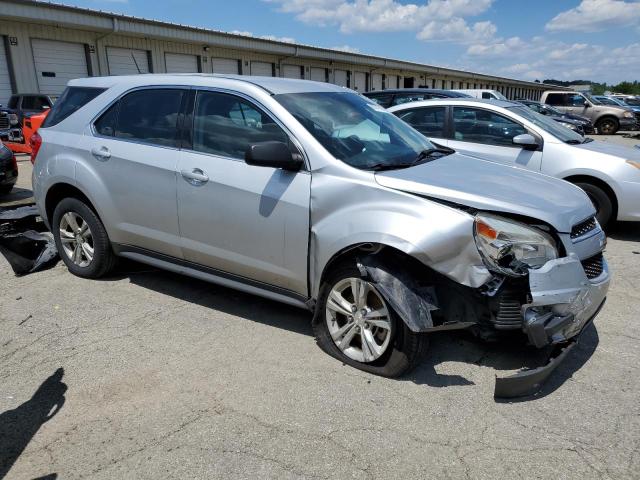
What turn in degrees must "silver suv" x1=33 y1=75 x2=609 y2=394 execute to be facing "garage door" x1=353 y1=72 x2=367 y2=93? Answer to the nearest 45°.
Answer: approximately 135° to its left

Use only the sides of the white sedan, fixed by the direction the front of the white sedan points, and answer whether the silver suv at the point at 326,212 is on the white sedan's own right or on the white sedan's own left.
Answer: on the white sedan's own right

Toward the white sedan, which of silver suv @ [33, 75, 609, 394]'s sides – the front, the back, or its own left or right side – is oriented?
left

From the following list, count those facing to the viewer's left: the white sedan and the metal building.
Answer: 0

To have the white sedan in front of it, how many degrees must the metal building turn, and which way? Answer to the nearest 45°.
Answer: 0° — it already faces it

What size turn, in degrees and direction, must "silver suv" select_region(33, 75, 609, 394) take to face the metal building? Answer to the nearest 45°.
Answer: approximately 180°

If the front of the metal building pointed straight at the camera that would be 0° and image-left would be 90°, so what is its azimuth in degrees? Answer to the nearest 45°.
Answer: approximately 315°

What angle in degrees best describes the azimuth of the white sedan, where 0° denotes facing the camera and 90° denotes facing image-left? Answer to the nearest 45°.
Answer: approximately 315°
